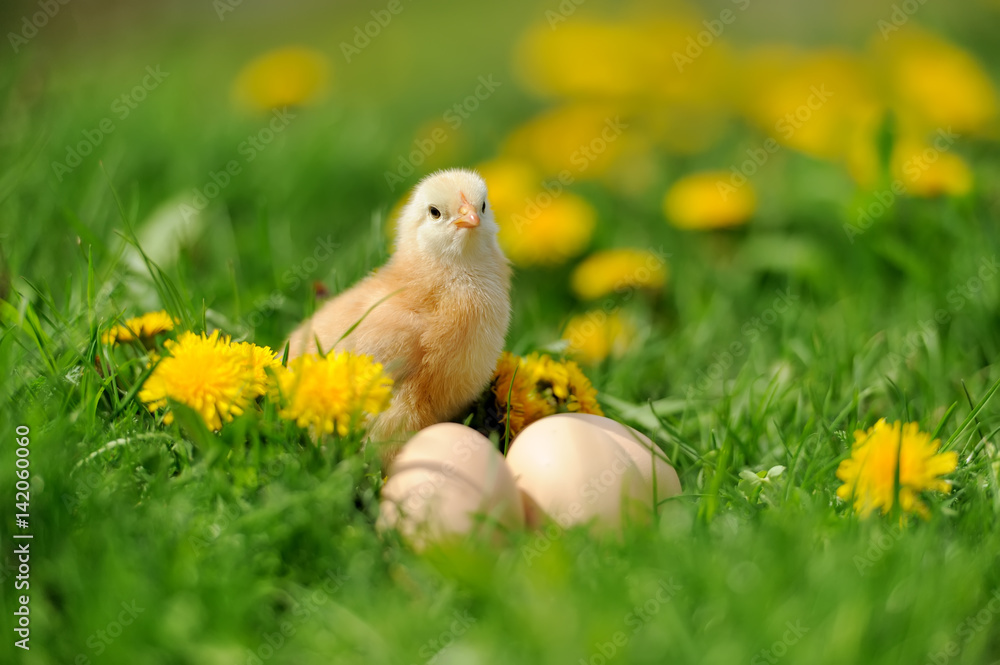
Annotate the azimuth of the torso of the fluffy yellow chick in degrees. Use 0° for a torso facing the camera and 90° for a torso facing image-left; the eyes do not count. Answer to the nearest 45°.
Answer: approximately 315°

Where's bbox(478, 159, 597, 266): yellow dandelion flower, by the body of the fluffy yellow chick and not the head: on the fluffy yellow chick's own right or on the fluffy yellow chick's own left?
on the fluffy yellow chick's own left

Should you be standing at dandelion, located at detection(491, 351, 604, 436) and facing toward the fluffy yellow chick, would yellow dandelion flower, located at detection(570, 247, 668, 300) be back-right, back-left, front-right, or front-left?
back-right

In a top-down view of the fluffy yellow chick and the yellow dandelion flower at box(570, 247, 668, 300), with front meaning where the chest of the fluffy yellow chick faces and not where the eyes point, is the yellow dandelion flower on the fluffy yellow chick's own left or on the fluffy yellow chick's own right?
on the fluffy yellow chick's own left

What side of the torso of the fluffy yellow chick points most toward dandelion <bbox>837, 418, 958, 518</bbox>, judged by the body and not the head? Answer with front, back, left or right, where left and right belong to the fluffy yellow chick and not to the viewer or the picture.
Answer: front

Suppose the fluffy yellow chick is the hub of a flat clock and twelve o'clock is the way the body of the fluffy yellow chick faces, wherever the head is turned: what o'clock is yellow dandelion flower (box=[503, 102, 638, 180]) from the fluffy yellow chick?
The yellow dandelion flower is roughly at 8 o'clock from the fluffy yellow chick.

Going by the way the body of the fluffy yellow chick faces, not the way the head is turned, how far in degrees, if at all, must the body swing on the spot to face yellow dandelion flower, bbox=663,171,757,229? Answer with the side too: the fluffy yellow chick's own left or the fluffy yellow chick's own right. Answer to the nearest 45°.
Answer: approximately 90° to the fluffy yellow chick's own left
